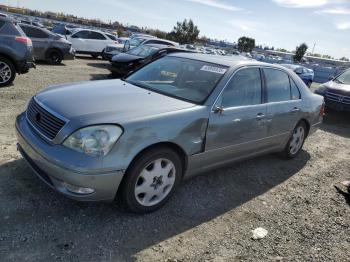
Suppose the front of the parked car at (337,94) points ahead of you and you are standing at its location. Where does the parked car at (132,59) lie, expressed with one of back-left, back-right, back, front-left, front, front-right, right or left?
front-right

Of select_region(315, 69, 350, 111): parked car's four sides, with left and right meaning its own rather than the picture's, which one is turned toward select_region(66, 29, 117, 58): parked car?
right

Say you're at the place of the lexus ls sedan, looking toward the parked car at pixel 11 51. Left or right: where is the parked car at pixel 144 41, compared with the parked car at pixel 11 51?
right

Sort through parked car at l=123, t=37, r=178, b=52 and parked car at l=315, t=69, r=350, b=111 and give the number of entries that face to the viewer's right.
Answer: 0

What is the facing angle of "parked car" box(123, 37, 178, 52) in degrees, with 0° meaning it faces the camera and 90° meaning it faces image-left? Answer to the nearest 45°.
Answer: approximately 45°

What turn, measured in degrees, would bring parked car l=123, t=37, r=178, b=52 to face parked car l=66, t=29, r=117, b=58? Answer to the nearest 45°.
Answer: approximately 45° to its right

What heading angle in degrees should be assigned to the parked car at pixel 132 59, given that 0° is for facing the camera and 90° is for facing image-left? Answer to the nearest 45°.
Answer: approximately 45°

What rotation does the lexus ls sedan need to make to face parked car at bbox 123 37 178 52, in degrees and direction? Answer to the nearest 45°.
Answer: approximately 135° to its right

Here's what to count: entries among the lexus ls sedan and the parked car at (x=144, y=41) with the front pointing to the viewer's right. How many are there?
0

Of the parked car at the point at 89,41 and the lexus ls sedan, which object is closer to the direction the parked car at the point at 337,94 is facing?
the lexus ls sedan
